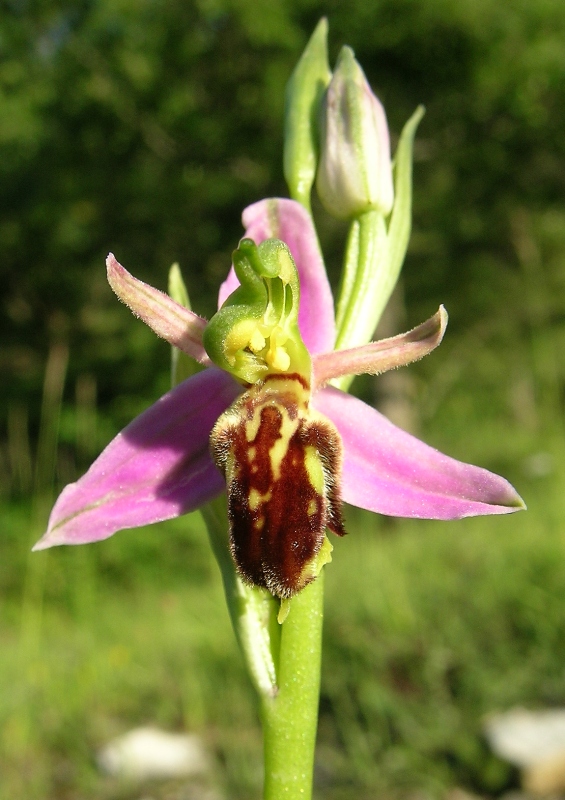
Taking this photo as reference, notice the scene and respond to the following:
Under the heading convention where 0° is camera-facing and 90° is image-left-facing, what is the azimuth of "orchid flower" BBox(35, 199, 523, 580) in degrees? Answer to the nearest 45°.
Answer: approximately 0°
